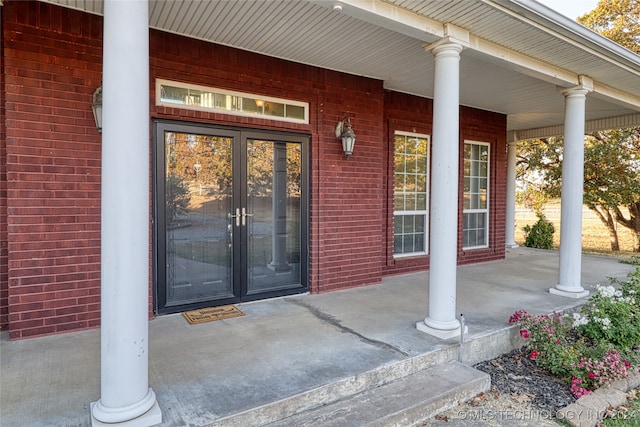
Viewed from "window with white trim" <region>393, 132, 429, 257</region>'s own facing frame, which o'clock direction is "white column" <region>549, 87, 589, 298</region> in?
The white column is roughly at 11 o'clock from the window with white trim.

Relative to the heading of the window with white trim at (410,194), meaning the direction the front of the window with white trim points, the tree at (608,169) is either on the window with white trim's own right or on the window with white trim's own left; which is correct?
on the window with white trim's own left

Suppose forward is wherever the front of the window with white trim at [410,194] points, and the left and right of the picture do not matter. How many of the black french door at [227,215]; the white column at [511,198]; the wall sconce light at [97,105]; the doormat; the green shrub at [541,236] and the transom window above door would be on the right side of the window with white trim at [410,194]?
4

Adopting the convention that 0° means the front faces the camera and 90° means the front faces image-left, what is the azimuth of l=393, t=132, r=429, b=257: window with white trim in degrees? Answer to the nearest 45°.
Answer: approximately 315°

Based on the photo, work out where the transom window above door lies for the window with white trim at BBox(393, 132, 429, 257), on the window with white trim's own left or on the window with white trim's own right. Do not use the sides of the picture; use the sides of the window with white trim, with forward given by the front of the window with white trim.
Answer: on the window with white trim's own right

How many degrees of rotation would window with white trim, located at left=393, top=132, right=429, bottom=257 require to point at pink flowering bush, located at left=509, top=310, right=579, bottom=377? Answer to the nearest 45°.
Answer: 0° — it already faces it

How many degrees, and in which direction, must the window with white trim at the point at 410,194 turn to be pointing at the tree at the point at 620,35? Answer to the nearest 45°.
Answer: approximately 90° to its left

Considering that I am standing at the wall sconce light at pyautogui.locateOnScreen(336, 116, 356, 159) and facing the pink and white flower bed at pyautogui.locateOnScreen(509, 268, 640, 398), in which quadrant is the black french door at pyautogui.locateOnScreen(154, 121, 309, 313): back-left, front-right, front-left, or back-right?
back-right

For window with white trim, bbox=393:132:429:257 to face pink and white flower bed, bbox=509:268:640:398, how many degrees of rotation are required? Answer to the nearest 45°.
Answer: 0° — it already faces it

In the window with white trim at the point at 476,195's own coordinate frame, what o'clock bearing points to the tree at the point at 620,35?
The tree is roughly at 9 o'clock from the window with white trim.

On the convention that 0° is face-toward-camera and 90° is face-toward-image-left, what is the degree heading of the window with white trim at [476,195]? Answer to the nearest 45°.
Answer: approximately 315°
